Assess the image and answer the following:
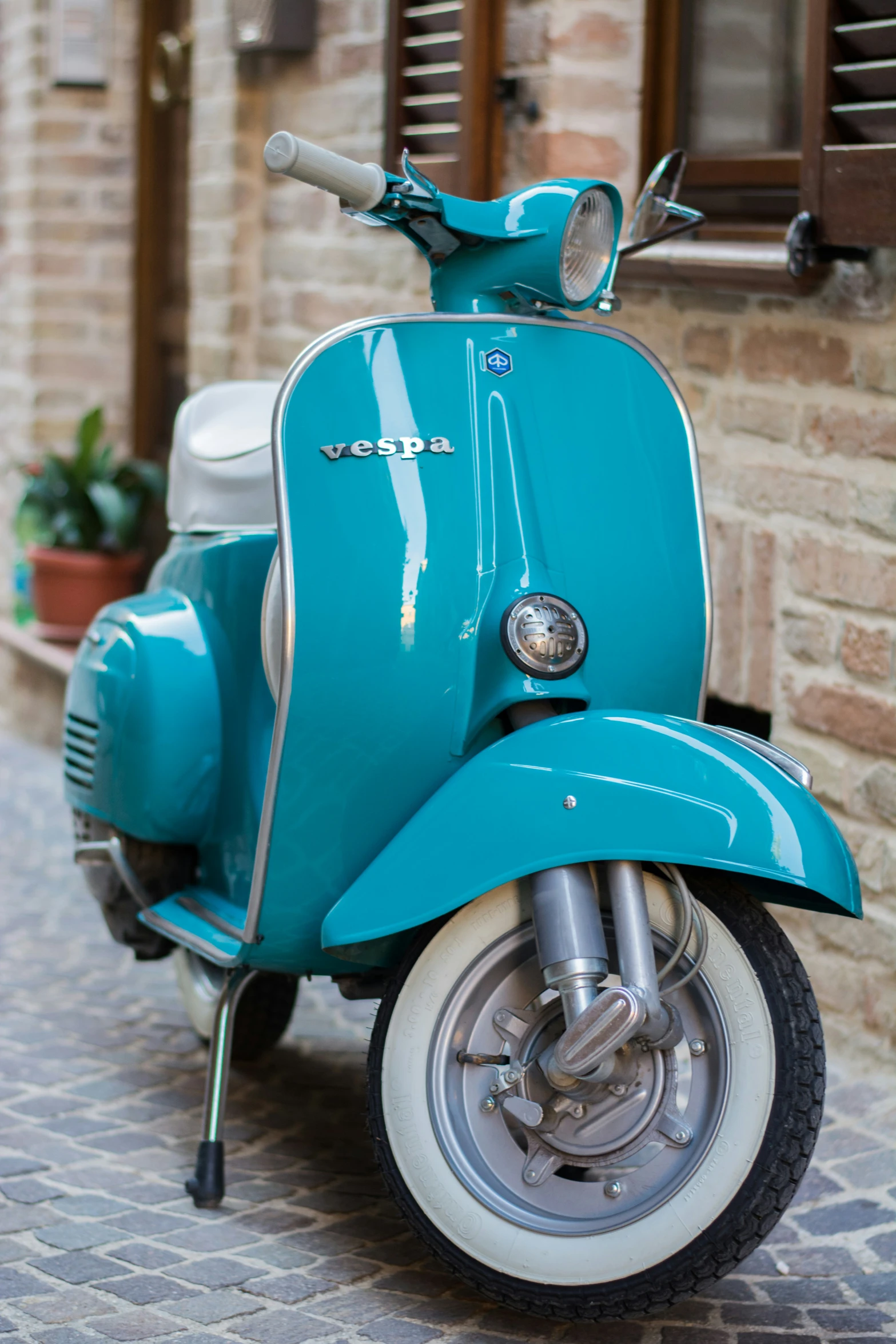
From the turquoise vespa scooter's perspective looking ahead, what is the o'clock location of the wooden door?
The wooden door is roughly at 7 o'clock from the turquoise vespa scooter.

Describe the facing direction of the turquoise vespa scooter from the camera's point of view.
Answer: facing the viewer and to the right of the viewer

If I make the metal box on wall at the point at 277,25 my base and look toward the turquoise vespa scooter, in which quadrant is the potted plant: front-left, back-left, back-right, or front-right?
back-right

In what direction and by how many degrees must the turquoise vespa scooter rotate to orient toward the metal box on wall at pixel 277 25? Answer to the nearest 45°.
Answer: approximately 135° to its left

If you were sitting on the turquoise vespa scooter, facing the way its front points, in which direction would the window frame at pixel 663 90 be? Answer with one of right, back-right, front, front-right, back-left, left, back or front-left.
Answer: back-left
